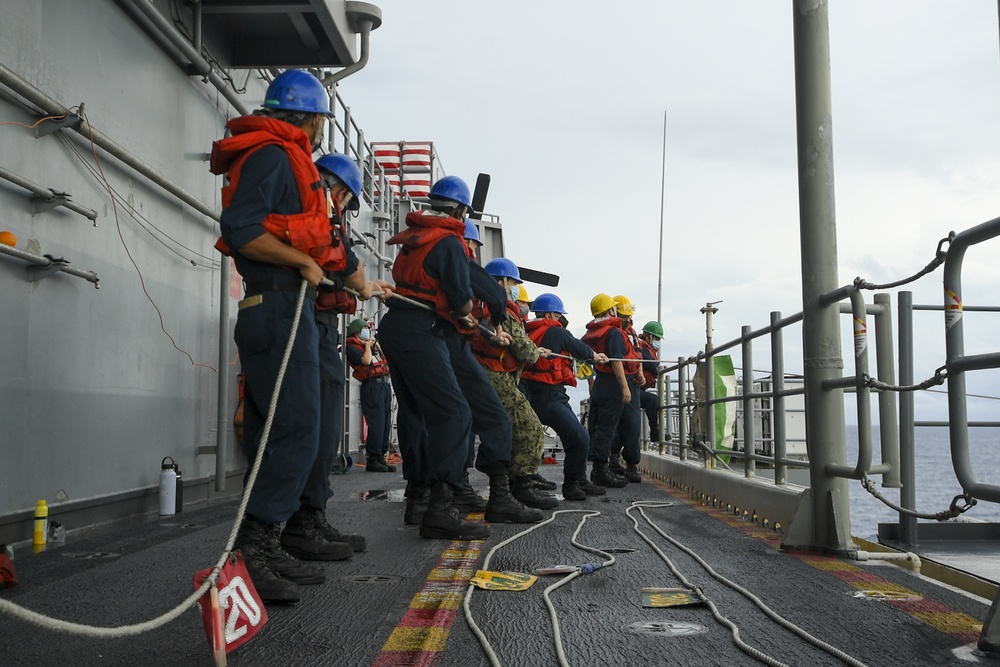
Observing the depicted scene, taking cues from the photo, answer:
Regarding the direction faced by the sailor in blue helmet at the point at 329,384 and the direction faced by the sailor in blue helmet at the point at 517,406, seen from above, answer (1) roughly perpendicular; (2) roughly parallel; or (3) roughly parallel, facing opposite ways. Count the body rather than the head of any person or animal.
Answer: roughly parallel

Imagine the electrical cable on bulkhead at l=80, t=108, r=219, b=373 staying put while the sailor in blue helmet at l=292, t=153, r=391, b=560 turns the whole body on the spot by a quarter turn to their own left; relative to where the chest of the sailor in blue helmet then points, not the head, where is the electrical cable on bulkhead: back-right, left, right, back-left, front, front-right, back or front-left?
front-left

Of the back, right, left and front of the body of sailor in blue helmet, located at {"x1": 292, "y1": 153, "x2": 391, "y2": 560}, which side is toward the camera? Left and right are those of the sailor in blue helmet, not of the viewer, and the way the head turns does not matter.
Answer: right

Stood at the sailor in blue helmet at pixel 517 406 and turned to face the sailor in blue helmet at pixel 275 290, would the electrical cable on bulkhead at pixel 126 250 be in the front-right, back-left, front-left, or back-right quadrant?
front-right

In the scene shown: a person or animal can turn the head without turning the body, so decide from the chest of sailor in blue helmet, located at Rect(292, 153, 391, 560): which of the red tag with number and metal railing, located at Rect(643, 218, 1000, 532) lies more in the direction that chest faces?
the metal railing

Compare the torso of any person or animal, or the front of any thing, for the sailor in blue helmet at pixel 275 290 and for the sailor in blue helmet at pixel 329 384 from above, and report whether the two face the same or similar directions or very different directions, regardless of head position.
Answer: same or similar directions

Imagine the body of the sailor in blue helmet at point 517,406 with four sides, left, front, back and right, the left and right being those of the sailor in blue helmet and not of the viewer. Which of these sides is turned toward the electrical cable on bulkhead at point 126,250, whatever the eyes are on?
back

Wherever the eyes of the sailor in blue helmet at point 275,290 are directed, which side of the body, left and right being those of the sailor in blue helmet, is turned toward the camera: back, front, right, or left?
right

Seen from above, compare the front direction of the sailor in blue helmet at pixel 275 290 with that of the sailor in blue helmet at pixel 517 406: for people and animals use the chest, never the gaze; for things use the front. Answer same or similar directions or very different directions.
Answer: same or similar directions

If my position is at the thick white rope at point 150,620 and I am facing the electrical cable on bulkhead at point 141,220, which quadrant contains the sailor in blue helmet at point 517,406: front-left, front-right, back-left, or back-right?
front-right
